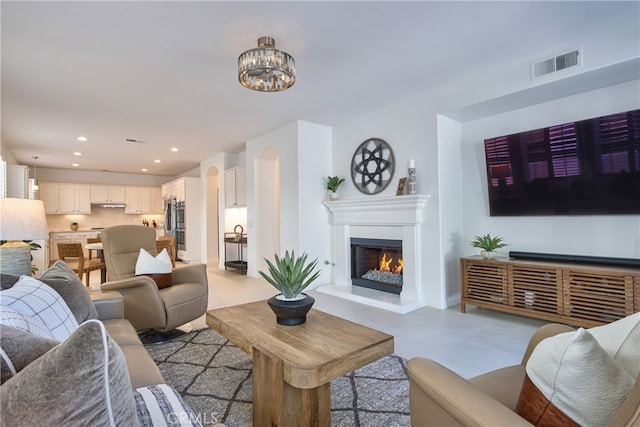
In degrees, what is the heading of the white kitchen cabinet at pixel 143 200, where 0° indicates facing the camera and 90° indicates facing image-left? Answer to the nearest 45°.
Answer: approximately 0°

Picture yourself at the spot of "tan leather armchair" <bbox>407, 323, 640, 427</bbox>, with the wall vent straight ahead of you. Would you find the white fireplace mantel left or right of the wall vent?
left

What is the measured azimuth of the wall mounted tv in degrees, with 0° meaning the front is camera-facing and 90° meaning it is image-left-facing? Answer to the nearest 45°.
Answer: approximately 45°

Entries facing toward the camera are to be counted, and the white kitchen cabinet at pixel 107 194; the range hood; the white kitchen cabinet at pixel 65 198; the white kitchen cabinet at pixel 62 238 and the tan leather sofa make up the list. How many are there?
4

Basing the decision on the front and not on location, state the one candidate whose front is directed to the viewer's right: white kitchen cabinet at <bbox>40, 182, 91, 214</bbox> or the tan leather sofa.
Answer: the tan leather sofa

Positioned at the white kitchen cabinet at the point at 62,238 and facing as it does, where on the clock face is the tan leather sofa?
The tan leather sofa is roughly at 12 o'clock from the white kitchen cabinet.

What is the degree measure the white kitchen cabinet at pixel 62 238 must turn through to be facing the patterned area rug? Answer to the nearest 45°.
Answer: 0° — it already faces it

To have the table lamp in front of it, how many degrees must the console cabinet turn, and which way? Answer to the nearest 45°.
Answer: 0° — it already faces it
